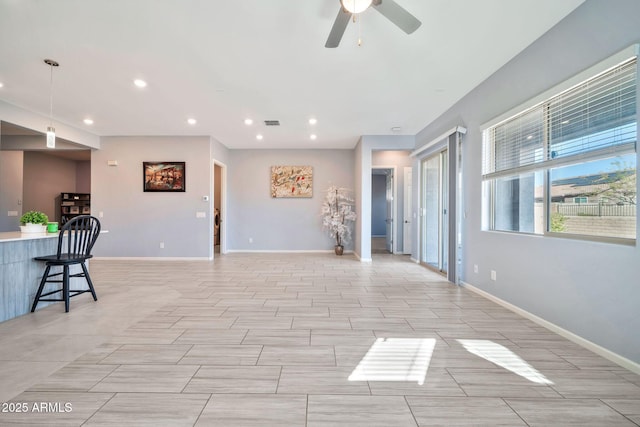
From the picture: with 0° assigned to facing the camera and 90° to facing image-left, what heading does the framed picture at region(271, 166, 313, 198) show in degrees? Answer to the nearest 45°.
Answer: approximately 0°

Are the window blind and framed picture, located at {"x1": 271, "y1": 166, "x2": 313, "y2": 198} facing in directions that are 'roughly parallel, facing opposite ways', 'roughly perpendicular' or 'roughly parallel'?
roughly perpendicular

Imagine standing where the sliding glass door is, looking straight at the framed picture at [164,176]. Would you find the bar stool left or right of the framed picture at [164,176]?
left

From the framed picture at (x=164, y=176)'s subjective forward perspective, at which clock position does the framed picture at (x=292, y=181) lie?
the framed picture at (x=292, y=181) is roughly at 9 o'clock from the framed picture at (x=164, y=176).

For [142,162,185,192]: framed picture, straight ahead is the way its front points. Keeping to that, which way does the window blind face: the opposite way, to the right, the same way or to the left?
to the right

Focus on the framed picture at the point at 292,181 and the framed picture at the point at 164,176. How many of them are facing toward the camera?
2

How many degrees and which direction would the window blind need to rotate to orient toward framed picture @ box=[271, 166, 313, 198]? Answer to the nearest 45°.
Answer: approximately 45° to its right

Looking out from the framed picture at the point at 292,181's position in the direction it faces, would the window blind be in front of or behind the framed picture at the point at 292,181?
in front

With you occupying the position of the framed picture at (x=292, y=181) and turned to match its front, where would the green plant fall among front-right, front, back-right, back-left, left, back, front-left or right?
front-right

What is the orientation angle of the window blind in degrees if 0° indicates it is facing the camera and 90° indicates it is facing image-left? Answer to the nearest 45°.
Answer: approximately 45°

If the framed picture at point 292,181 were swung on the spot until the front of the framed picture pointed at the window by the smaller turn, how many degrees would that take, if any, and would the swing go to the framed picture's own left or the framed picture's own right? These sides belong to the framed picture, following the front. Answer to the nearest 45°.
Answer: approximately 45° to the framed picture's own left
